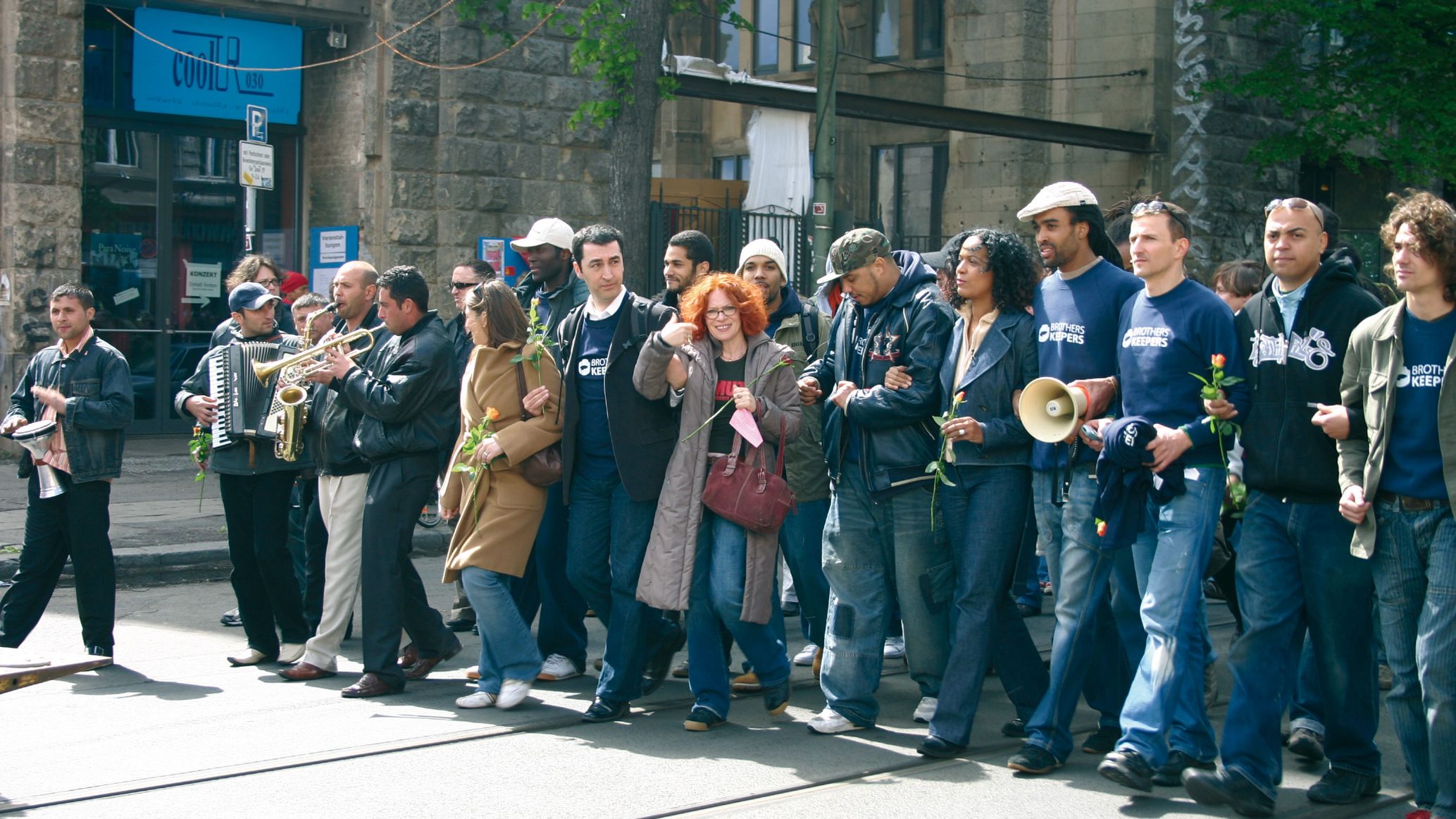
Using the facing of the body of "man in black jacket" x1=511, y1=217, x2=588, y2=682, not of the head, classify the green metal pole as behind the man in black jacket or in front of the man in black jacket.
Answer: behind

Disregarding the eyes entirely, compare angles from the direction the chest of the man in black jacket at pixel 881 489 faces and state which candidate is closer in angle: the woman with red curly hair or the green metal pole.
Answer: the woman with red curly hair

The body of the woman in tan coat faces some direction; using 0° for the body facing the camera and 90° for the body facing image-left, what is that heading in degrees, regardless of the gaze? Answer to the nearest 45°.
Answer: approximately 45°

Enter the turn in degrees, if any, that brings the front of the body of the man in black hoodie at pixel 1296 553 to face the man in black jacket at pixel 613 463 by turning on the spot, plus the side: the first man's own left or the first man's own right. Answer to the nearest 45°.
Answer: approximately 45° to the first man's own right

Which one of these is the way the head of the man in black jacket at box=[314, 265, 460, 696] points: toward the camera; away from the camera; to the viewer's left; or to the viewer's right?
to the viewer's left

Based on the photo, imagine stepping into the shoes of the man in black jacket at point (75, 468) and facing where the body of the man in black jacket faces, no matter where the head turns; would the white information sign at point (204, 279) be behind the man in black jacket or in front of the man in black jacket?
behind

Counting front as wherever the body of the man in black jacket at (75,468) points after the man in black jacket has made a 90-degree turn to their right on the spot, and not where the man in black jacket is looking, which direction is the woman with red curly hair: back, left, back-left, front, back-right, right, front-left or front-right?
back

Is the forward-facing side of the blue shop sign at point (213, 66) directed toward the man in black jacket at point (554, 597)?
yes

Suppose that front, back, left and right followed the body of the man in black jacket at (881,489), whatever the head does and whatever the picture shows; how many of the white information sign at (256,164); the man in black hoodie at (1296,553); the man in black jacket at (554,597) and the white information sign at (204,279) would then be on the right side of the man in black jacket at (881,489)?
3
